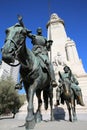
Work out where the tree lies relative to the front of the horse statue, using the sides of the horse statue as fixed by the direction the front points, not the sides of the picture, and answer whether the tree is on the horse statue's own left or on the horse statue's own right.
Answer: on the horse statue's own right

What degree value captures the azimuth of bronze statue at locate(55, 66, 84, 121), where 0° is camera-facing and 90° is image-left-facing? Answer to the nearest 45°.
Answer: approximately 0°

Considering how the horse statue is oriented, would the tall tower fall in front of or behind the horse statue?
behind

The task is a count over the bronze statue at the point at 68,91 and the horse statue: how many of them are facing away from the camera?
0

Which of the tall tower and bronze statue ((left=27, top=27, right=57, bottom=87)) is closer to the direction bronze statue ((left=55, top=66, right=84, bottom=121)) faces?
the bronze statue

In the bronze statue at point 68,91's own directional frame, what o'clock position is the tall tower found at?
The tall tower is roughly at 6 o'clock from the bronze statue.

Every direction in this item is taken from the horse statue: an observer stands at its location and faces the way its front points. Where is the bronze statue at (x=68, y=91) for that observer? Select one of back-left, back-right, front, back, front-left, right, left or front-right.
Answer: back

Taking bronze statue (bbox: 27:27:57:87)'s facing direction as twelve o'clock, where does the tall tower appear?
The tall tower is roughly at 5 o'clock from the bronze statue.

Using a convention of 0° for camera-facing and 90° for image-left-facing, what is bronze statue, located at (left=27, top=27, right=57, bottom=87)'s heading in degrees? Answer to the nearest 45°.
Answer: approximately 45°
